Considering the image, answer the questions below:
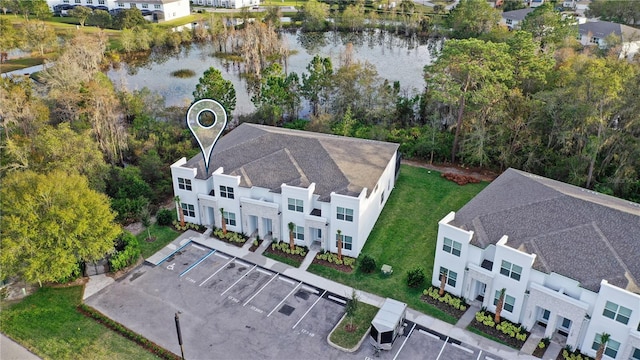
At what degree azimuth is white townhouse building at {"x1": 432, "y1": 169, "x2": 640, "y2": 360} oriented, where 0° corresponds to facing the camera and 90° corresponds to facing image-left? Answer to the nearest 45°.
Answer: approximately 45°

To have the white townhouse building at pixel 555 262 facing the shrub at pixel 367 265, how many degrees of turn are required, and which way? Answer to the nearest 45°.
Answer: approximately 45° to its right

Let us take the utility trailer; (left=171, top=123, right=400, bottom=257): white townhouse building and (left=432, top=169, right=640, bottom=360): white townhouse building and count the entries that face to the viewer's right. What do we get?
0

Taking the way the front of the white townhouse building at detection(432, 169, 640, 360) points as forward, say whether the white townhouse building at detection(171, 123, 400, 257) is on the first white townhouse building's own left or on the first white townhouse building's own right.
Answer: on the first white townhouse building's own right

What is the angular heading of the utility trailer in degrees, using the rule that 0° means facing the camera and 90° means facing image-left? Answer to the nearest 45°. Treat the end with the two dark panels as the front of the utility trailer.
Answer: approximately 45°

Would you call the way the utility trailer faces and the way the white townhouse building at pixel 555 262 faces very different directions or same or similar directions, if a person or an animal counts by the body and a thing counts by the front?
same or similar directions

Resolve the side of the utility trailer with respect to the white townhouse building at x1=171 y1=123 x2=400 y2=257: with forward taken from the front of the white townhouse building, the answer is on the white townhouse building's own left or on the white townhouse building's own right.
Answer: on the white townhouse building's own left

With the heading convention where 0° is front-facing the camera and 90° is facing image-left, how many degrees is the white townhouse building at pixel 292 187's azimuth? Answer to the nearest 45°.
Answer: approximately 45°

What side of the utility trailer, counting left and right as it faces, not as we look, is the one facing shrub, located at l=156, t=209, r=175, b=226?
right

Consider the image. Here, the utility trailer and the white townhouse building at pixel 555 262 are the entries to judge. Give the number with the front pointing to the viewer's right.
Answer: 0

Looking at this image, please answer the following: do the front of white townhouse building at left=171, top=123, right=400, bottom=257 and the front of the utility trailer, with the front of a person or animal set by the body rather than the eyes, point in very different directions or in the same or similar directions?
same or similar directions

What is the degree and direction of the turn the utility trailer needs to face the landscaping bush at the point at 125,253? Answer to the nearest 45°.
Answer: approximately 45° to its right

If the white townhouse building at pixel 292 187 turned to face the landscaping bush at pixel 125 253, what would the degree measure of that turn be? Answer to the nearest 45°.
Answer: approximately 45° to its right

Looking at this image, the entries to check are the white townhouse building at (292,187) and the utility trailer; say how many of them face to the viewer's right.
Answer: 0

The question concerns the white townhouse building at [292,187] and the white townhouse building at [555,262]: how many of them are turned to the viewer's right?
0
